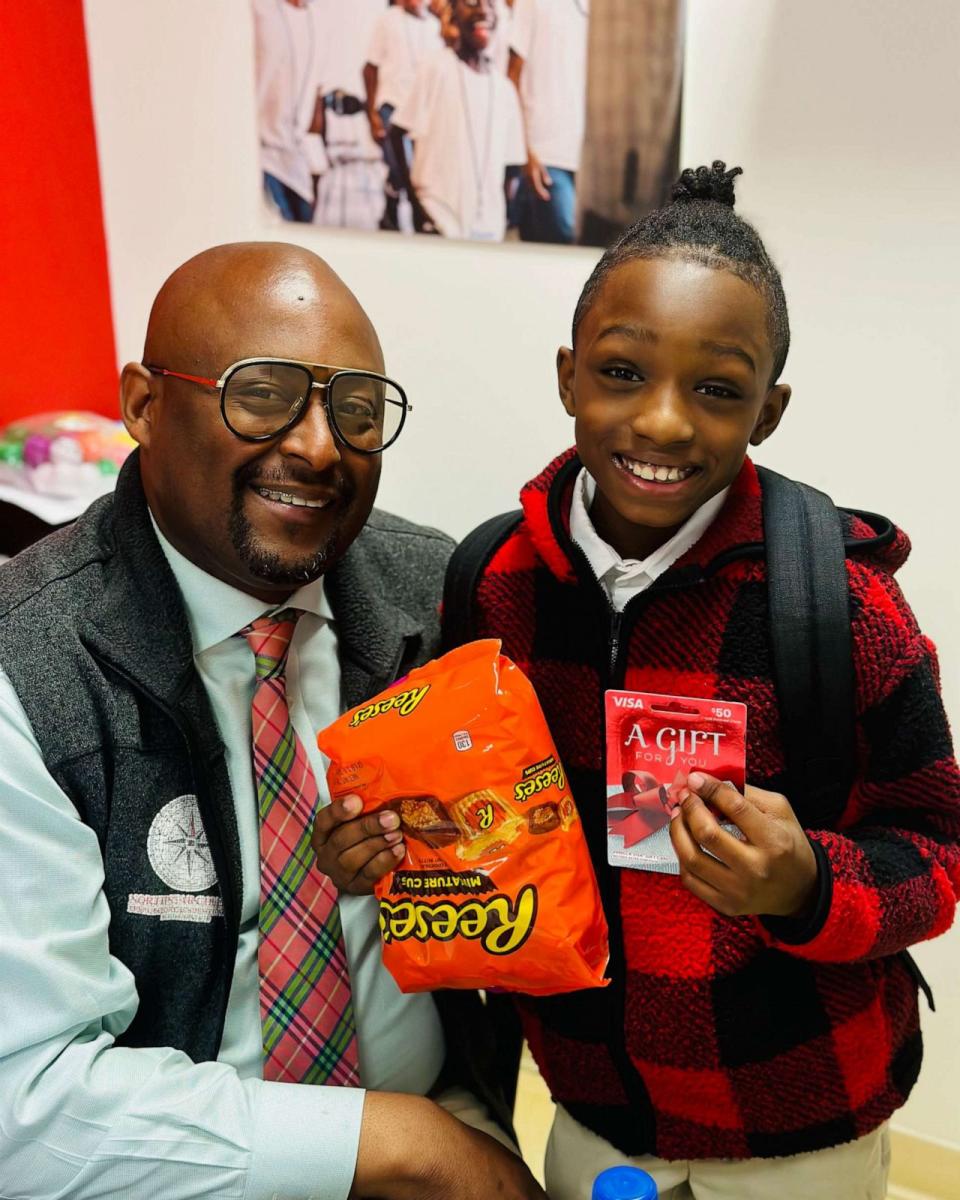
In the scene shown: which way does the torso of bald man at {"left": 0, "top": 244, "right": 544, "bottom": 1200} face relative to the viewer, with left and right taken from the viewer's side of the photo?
facing the viewer and to the right of the viewer

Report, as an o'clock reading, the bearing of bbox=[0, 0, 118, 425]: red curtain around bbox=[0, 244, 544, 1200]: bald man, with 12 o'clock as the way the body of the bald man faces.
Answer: The red curtain is roughly at 7 o'clock from the bald man.

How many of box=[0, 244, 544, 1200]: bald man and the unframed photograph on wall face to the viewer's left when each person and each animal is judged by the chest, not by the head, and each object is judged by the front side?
0

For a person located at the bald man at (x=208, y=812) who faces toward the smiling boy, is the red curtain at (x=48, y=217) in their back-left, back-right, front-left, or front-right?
back-left

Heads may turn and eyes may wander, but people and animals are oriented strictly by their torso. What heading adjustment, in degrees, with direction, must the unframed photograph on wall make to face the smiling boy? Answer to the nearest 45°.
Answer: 0° — it already faces them

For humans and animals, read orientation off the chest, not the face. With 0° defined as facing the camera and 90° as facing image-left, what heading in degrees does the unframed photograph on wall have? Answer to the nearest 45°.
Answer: approximately 0°

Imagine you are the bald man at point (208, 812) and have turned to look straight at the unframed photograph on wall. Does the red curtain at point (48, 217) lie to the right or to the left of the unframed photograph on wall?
left

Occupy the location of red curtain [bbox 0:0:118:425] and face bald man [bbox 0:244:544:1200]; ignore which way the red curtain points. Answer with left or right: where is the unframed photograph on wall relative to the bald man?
left
